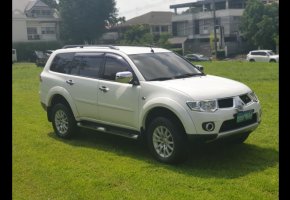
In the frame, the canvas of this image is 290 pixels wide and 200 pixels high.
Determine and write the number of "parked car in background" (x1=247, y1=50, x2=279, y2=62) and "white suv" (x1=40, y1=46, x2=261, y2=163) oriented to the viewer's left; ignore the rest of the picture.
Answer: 0

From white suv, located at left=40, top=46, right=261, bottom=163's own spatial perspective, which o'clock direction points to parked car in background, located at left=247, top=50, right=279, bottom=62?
The parked car in background is roughly at 8 o'clock from the white suv.

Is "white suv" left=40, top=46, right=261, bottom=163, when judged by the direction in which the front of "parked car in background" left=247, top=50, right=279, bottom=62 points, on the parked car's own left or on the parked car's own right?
on the parked car's own right

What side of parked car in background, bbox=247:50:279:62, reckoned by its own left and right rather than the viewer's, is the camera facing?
right

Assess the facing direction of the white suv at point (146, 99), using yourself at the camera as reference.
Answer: facing the viewer and to the right of the viewer
